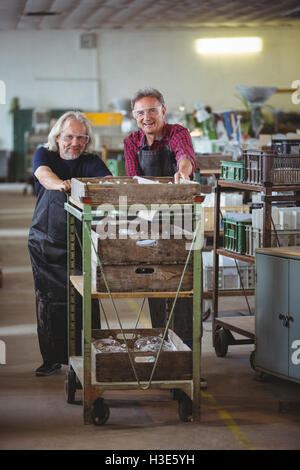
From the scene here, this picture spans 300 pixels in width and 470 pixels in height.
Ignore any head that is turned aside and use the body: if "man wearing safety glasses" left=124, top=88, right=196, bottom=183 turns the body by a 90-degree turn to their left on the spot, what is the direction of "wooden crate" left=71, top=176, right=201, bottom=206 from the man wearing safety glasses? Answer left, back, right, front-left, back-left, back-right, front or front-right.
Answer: right

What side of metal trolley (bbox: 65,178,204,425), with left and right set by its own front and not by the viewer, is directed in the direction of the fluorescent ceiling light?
back

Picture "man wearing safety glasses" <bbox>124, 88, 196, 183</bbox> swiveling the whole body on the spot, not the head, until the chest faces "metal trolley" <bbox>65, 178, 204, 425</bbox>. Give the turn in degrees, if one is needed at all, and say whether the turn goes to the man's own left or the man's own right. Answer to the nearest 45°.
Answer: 0° — they already face it

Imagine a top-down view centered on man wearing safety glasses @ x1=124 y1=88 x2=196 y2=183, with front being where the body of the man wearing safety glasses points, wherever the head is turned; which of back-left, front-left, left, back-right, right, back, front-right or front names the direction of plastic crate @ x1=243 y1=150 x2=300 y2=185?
left

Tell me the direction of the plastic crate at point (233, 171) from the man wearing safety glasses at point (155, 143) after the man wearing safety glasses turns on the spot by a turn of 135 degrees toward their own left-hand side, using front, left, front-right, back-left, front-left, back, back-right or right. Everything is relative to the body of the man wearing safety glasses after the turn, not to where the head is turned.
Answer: front

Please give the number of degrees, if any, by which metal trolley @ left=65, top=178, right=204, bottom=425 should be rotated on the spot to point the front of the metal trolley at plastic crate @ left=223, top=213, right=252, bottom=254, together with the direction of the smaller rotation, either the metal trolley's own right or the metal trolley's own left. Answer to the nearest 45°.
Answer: approximately 135° to the metal trolley's own left

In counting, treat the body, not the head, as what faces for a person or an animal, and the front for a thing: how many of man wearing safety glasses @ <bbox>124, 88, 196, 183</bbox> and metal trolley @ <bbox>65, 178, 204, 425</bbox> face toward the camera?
2

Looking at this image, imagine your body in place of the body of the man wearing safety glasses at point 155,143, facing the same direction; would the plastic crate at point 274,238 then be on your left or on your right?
on your left

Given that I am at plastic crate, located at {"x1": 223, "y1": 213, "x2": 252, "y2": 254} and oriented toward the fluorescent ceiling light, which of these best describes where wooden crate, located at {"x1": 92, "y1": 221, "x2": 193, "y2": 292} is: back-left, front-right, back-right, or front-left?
back-left

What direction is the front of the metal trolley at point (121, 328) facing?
toward the camera

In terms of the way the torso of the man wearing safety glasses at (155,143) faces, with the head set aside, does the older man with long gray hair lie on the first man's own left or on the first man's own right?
on the first man's own right
